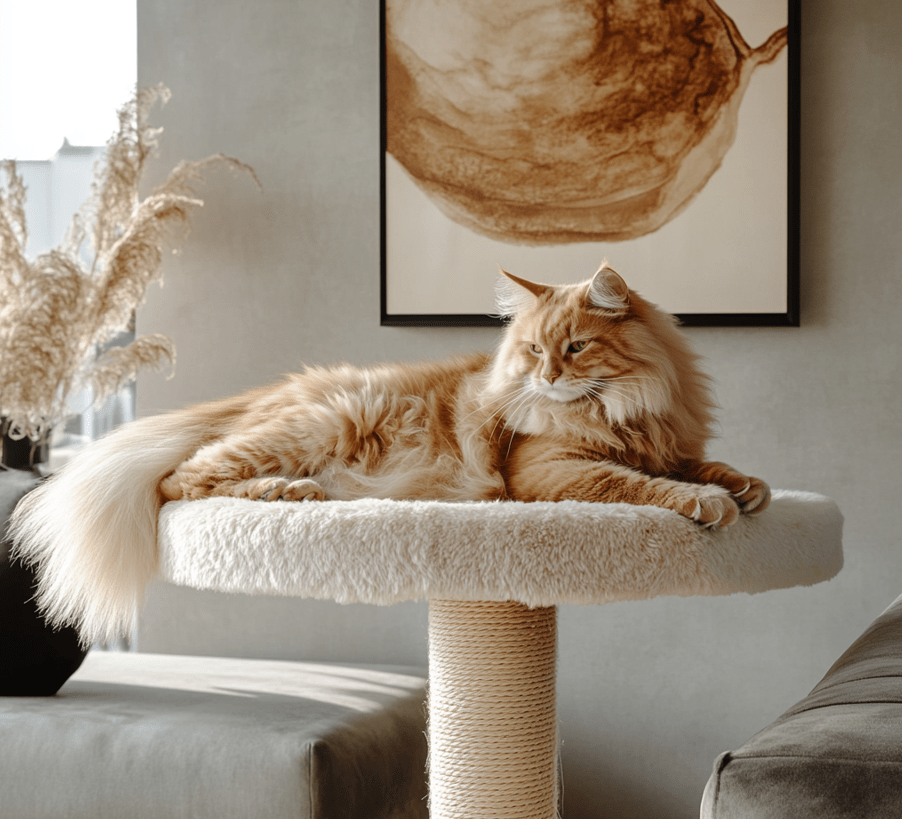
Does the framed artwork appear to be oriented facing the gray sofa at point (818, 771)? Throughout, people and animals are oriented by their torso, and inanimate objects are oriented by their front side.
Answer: yes

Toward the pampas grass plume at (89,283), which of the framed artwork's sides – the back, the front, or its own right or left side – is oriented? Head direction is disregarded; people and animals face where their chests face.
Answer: right

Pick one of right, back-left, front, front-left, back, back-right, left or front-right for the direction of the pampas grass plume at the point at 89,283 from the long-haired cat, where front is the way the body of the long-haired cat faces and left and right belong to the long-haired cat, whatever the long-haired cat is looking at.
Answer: back-left

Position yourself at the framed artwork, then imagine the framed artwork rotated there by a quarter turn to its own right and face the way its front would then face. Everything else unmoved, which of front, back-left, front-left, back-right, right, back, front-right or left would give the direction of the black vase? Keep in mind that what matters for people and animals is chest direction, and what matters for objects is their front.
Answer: front-left

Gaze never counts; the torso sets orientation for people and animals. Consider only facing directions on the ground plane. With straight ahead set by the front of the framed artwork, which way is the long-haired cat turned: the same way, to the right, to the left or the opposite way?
to the left

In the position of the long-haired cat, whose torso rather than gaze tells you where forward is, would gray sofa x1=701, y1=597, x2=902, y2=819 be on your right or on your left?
on your right

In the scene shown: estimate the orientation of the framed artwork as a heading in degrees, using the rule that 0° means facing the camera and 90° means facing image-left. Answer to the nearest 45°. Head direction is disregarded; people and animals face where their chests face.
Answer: approximately 0°

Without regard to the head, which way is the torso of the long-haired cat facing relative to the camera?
to the viewer's right

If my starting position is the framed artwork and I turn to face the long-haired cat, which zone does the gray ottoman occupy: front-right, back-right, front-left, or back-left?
front-right

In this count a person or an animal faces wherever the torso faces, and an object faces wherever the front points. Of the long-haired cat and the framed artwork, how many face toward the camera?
1

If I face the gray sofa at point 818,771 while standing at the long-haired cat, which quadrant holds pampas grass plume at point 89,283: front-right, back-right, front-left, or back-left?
back-right

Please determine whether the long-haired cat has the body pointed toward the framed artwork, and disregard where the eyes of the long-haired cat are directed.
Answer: no

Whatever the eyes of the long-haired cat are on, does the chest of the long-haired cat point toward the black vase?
no
